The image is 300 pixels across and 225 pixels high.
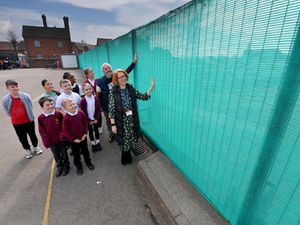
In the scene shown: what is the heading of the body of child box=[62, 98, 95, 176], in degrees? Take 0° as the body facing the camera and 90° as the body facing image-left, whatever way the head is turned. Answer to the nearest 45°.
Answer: approximately 315°

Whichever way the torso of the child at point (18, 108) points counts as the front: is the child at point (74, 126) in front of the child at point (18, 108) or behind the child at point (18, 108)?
in front

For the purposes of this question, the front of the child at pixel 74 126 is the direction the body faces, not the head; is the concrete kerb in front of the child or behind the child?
in front

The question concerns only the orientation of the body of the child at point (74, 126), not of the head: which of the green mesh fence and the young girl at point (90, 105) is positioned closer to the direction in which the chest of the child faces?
the green mesh fence

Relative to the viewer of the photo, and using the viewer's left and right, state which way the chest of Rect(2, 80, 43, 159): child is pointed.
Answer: facing the viewer and to the right of the viewer

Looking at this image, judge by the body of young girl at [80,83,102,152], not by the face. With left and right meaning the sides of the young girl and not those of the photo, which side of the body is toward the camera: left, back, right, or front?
front

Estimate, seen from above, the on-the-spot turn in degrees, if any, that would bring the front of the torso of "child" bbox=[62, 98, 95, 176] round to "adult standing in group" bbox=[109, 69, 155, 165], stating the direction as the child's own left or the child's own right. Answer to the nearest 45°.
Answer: approximately 45° to the child's own left

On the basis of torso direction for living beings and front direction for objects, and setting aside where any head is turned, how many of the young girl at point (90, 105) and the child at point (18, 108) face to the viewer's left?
0

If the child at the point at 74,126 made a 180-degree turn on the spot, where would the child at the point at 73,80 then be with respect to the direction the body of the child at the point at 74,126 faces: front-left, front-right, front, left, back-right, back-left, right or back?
front-right
